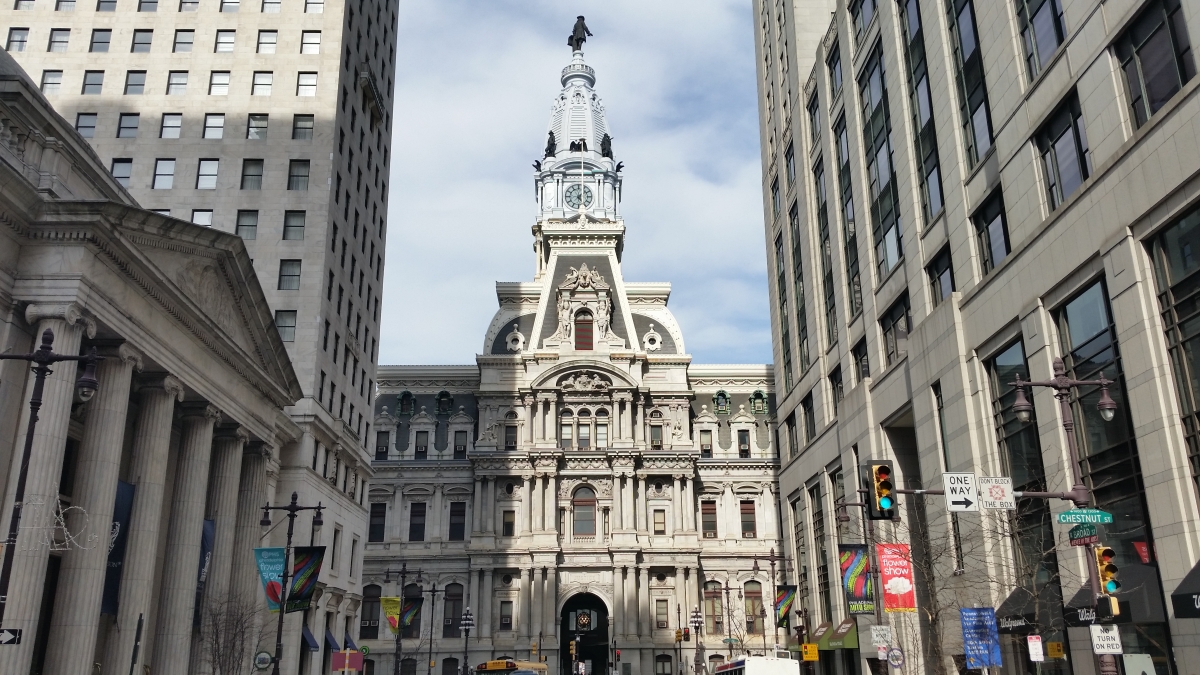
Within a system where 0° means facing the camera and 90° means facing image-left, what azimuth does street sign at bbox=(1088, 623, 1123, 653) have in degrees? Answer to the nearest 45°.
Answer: approximately 0°

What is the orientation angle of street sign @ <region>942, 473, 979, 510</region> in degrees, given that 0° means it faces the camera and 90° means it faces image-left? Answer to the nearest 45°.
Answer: approximately 0°

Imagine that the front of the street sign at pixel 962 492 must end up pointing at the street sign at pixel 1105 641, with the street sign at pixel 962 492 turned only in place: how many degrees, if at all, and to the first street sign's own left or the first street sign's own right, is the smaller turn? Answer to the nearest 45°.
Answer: approximately 45° to the first street sign's own left

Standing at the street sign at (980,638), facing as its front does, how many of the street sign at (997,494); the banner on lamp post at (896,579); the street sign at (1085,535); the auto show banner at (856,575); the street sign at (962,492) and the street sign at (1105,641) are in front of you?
4

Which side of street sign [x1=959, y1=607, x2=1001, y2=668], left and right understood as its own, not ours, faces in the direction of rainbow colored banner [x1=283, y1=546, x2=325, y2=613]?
right

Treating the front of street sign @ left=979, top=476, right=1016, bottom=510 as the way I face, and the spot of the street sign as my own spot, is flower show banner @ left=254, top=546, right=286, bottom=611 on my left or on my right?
on my right

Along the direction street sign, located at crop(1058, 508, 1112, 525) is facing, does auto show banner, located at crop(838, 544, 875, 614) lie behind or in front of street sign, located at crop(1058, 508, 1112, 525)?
behind

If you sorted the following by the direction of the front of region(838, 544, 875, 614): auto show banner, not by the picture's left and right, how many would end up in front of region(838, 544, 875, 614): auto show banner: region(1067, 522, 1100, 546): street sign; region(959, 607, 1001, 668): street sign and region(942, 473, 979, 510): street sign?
3

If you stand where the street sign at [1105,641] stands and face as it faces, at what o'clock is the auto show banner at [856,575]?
The auto show banner is roughly at 5 o'clock from the street sign.
